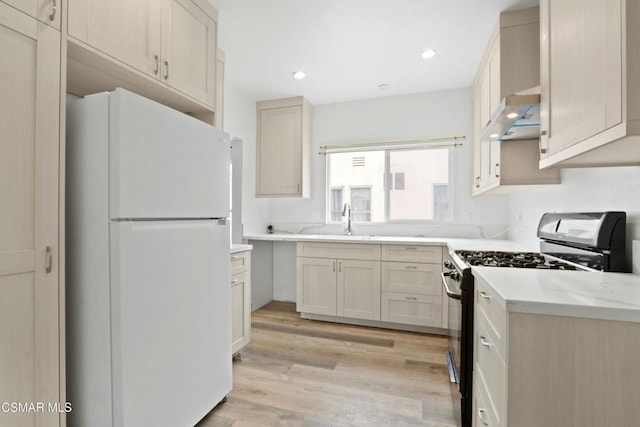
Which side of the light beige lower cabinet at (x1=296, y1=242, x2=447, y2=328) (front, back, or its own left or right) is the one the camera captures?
front

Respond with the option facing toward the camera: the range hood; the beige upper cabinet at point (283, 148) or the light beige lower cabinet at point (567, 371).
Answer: the beige upper cabinet

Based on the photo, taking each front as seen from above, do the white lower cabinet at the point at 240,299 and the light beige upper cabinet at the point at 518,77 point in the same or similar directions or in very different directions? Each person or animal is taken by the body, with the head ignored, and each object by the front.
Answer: very different directions

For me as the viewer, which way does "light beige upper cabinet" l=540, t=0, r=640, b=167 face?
facing the viewer and to the left of the viewer

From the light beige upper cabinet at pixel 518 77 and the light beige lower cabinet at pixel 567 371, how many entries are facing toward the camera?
0

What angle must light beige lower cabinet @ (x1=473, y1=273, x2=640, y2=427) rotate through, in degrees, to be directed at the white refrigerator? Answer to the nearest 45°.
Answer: approximately 45° to its left

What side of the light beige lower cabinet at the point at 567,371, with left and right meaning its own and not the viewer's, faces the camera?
left

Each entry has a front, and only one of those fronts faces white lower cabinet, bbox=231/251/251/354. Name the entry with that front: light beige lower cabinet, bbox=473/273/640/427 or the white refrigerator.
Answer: light beige lower cabinet, bbox=473/273/640/427

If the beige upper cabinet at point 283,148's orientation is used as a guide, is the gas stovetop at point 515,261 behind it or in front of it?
in front

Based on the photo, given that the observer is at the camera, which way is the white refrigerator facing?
facing the viewer and to the right of the viewer

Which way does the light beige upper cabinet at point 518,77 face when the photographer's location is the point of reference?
facing to the left of the viewer

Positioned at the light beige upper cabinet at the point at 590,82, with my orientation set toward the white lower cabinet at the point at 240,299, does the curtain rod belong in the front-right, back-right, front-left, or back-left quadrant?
front-right

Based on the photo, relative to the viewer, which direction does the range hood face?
to the viewer's left

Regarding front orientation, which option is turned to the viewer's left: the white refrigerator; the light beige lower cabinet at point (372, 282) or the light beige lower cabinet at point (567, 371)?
the light beige lower cabinet at point (567, 371)

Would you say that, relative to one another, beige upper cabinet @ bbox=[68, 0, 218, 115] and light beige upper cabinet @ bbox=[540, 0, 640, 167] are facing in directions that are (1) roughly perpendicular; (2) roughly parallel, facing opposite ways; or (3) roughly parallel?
roughly parallel, facing opposite ways
